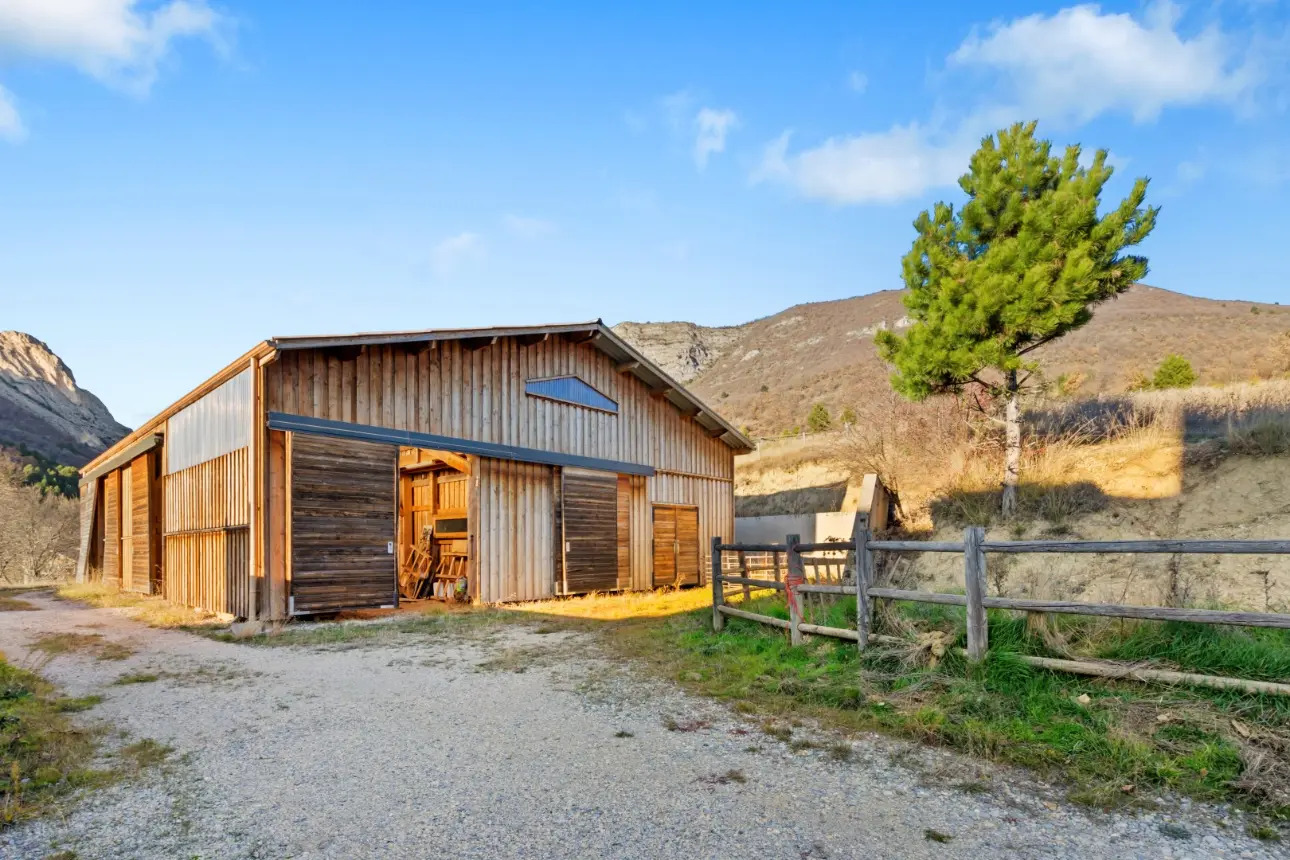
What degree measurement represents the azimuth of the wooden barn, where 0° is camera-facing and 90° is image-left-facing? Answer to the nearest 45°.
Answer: approximately 315°

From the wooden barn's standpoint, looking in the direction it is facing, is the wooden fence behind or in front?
in front

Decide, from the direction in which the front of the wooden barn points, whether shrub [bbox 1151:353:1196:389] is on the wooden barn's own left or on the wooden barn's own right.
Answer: on the wooden barn's own left

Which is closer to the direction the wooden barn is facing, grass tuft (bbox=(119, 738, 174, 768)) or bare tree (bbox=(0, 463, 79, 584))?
the grass tuft

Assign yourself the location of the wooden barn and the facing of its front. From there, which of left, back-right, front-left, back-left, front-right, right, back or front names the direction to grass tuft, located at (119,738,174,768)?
front-right

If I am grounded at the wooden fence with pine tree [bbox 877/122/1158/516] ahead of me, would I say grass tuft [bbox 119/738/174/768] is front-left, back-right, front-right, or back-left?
back-left
